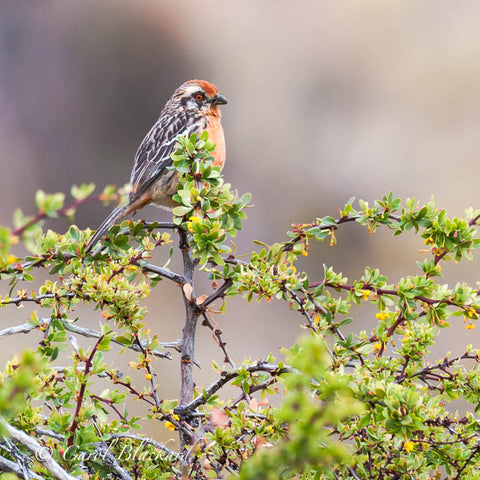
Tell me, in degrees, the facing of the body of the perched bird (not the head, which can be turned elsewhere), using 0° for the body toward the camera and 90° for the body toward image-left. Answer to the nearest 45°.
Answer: approximately 270°
